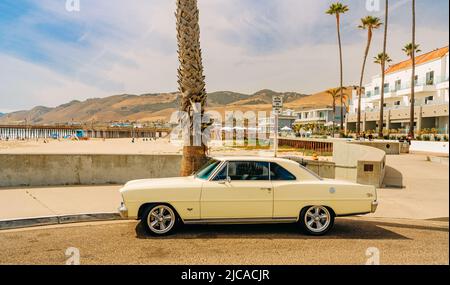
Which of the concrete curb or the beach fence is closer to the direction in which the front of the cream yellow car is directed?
the concrete curb

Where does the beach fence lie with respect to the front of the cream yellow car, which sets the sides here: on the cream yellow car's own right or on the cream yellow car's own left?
on the cream yellow car's own right

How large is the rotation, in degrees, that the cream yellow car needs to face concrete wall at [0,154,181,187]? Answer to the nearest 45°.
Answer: approximately 45° to its right

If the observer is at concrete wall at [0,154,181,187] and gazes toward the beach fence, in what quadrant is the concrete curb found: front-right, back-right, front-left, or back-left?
back-right

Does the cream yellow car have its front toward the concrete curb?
yes

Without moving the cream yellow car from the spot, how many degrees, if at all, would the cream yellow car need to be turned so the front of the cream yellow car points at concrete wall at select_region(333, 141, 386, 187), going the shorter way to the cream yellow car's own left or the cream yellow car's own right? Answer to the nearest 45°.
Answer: approximately 135° to the cream yellow car's own right

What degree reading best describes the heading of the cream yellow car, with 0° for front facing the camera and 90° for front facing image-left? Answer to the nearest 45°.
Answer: approximately 90°

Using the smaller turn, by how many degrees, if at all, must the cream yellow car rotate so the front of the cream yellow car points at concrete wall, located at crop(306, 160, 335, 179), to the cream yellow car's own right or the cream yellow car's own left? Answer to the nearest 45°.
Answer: approximately 135° to the cream yellow car's own right
